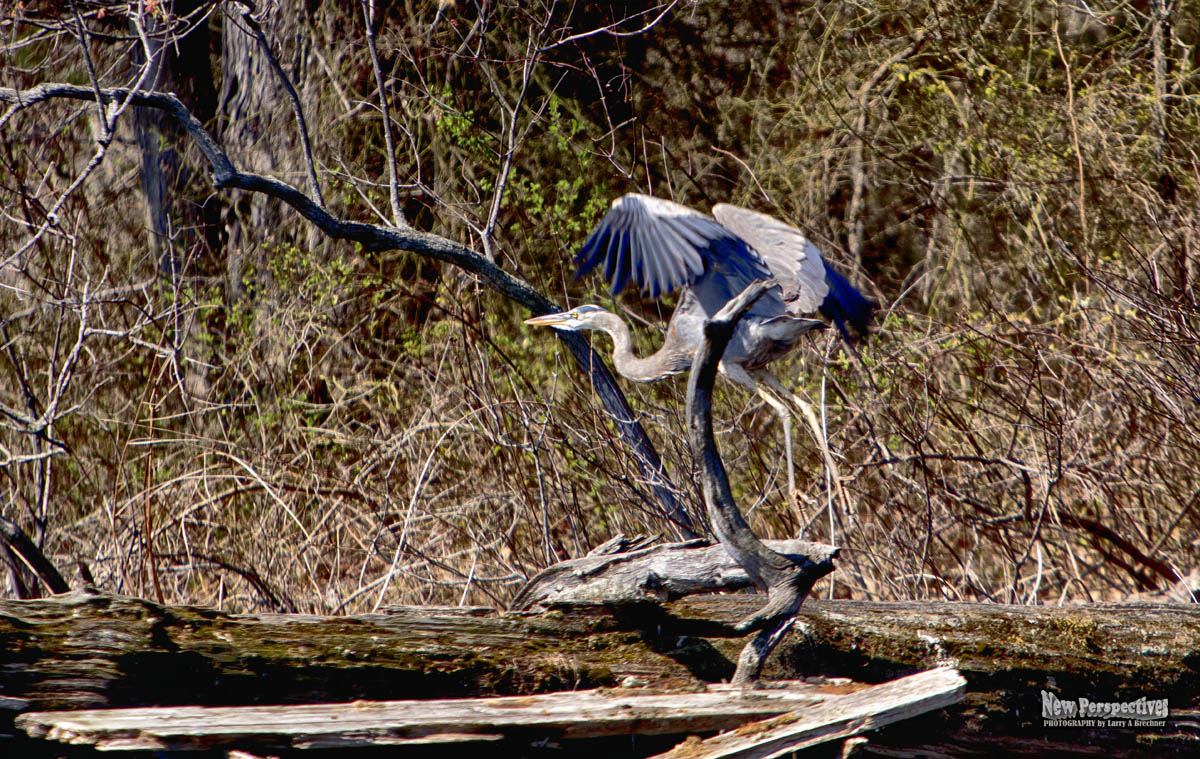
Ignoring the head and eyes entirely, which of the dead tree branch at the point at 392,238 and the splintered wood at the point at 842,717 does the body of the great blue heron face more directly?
the dead tree branch

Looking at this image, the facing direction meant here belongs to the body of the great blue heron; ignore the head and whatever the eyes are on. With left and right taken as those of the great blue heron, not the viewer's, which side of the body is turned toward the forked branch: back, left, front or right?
left

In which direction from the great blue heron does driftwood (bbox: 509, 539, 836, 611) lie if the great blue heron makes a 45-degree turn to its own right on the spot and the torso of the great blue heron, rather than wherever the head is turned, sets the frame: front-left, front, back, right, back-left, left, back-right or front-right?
back-left

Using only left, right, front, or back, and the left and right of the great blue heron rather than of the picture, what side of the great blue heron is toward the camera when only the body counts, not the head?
left

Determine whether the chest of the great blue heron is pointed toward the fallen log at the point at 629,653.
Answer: no

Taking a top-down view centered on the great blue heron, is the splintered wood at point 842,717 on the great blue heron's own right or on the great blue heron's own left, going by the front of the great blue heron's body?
on the great blue heron's own left
